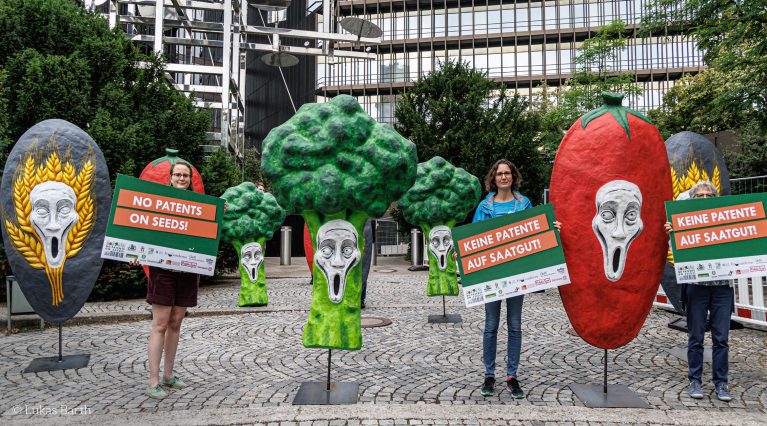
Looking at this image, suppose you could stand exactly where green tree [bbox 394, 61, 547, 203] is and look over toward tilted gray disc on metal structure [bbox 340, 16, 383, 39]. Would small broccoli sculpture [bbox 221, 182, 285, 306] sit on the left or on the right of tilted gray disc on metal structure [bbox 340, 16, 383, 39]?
left

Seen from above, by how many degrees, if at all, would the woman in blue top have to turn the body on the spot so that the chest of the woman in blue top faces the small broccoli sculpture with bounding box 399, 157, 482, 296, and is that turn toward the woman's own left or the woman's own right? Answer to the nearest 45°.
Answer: approximately 180°

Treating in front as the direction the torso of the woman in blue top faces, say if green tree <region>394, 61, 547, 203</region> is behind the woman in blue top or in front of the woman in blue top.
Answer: behind

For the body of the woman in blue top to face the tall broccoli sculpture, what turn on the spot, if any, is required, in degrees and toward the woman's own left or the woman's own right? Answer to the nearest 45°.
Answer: approximately 90° to the woman's own right

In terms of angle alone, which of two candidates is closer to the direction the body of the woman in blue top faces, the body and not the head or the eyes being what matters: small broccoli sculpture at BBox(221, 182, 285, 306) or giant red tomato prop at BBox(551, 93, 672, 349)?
the giant red tomato prop

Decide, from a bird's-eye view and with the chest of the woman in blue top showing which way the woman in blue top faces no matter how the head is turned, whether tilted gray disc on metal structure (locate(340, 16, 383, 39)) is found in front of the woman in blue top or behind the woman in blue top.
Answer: behind

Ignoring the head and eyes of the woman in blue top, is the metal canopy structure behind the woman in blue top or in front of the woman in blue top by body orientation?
behind

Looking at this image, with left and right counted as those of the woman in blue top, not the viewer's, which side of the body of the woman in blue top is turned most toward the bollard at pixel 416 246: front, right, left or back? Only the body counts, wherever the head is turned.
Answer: back

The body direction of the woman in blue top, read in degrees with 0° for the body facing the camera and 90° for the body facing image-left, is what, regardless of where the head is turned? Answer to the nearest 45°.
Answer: approximately 0°
